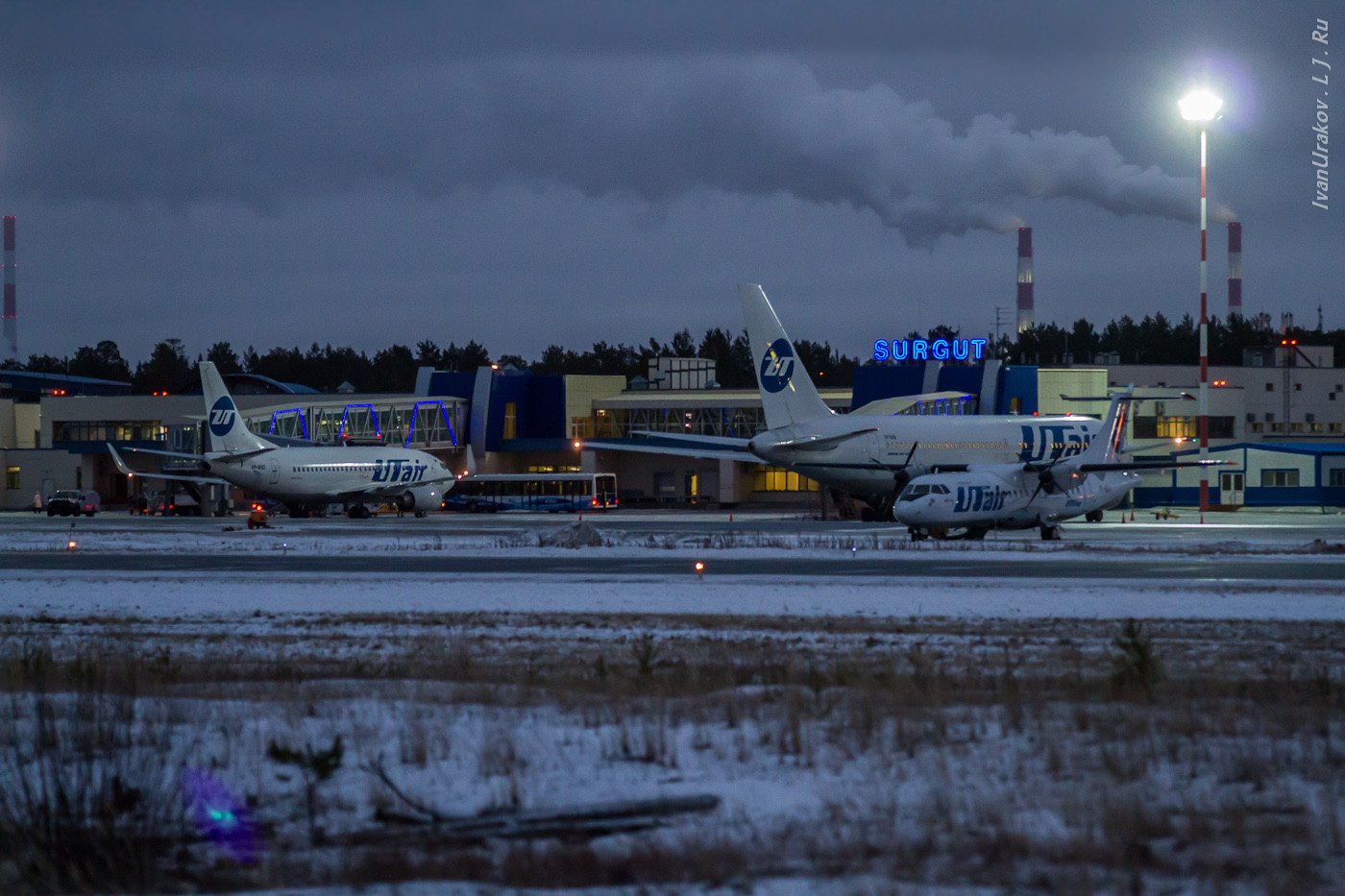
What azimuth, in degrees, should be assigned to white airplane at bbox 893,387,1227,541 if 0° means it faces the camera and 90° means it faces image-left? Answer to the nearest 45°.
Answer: approximately 45°
